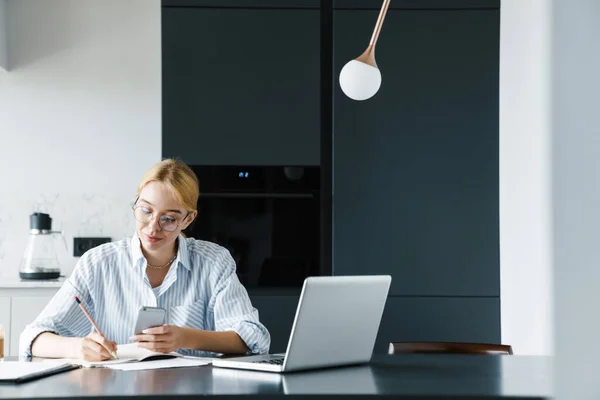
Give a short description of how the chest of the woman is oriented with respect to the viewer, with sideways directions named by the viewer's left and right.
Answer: facing the viewer

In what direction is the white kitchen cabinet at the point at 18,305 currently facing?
toward the camera

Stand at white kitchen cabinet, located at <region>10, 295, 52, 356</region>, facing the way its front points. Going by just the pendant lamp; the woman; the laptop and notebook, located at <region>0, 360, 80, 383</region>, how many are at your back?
0

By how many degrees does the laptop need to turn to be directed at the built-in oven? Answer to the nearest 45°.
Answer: approximately 45° to its right

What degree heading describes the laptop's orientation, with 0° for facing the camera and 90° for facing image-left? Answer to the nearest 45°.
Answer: approximately 135°

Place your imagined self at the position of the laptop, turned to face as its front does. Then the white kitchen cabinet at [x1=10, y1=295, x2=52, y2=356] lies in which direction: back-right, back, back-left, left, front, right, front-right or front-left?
front

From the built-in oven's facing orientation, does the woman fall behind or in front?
in front

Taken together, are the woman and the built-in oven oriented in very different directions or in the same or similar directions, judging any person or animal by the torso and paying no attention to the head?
same or similar directions

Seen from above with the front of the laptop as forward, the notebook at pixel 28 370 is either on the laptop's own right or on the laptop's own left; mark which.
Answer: on the laptop's own left

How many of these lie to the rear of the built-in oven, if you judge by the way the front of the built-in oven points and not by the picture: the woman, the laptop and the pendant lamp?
0

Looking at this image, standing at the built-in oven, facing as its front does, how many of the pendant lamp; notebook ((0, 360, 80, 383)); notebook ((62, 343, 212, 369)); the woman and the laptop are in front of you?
5

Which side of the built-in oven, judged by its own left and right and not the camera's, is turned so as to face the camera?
front

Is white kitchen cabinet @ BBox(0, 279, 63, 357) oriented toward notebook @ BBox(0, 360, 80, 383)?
yes
